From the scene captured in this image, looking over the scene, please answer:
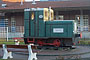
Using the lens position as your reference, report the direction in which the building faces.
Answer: facing the viewer

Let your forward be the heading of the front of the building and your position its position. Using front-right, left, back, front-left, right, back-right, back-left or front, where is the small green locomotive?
front
